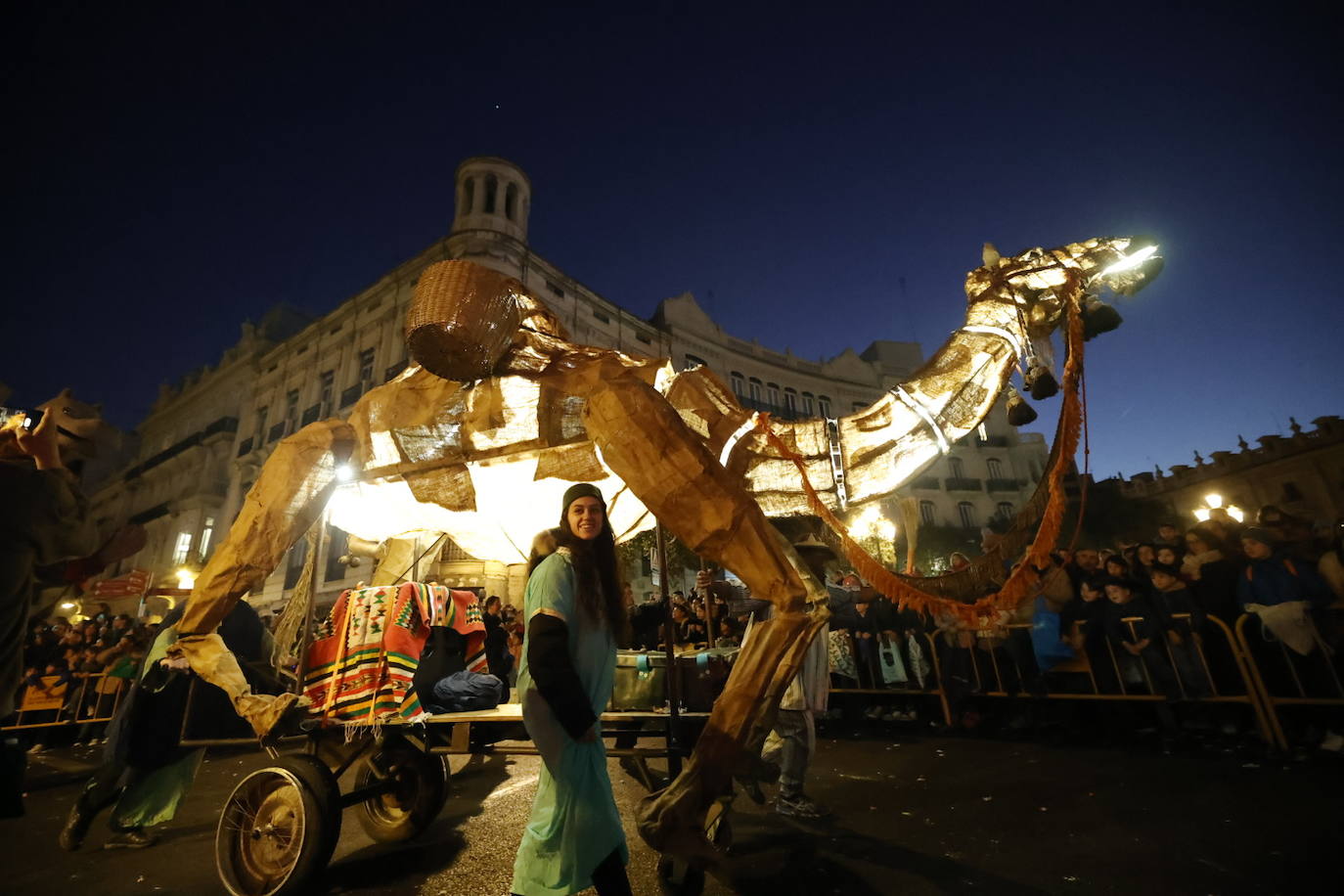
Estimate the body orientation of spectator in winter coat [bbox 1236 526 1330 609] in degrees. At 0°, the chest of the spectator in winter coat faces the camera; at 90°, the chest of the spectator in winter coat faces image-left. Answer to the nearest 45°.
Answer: approximately 45°

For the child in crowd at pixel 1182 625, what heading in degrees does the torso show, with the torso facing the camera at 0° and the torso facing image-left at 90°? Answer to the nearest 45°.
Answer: approximately 45°

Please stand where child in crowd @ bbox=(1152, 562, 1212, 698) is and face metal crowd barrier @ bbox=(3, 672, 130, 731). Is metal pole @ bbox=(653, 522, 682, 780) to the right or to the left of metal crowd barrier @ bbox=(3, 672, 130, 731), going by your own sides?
left

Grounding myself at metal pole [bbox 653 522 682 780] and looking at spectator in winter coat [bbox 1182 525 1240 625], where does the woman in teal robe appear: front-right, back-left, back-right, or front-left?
back-right

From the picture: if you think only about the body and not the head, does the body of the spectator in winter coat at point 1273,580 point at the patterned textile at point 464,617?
yes
